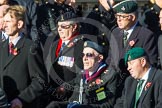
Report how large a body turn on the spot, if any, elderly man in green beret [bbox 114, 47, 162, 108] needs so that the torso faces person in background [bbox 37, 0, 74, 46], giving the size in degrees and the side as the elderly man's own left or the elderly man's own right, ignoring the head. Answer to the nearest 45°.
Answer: approximately 90° to the elderly man's own right

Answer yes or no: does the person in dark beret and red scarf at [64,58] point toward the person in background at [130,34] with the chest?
no

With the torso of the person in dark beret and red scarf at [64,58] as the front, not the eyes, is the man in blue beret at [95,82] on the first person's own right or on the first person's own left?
on the first person's own left

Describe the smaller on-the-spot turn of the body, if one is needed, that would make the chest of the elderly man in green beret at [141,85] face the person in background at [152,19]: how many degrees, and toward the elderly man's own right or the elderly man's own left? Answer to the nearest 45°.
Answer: approximately 135° to the elderly man's own right

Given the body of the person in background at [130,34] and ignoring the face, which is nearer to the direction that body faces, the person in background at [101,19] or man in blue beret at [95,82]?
the man in blue beret

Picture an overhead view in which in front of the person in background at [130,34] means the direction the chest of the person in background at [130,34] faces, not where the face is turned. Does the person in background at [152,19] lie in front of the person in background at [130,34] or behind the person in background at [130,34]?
behind

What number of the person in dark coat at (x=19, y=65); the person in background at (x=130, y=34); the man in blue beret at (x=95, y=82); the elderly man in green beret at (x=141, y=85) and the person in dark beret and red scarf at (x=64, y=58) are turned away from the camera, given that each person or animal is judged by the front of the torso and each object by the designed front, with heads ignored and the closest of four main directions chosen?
0

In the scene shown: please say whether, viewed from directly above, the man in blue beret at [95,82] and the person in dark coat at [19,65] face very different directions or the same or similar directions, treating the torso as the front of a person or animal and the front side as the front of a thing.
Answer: same or similar directions

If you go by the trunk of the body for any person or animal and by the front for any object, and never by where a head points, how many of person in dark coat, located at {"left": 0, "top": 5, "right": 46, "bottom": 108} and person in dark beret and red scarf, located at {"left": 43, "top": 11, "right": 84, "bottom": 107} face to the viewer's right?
0

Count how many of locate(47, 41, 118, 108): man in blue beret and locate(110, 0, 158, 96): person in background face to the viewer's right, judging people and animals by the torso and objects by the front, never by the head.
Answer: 0

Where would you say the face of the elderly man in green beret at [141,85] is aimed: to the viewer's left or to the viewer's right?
to the viewer's left

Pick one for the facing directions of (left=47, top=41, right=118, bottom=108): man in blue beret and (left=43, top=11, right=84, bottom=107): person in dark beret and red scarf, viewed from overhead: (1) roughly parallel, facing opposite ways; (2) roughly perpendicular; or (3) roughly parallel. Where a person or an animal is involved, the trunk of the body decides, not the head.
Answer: roughly parallel

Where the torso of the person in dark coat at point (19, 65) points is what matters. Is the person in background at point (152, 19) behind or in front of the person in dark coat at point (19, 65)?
behind

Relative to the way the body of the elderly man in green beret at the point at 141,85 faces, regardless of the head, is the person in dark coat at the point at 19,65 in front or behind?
in front

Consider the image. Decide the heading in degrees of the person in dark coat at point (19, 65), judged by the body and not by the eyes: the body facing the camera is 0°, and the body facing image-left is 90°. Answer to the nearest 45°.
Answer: approximately 45°

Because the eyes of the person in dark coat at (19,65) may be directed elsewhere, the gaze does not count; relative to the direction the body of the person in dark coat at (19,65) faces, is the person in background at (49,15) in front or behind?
behind

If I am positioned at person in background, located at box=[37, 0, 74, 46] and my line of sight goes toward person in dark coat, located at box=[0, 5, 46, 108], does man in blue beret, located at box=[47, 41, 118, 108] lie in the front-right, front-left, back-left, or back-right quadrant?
front-left

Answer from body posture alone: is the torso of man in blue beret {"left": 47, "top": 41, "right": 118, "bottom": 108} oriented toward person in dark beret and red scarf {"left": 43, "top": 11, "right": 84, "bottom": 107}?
no

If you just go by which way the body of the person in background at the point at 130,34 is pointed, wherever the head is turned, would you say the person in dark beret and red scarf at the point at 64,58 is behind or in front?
in front
